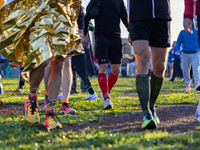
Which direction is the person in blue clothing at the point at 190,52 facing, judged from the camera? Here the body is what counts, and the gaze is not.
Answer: toward the camera
